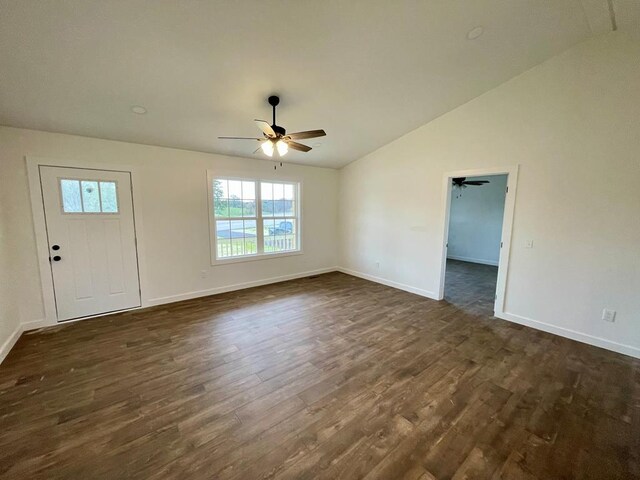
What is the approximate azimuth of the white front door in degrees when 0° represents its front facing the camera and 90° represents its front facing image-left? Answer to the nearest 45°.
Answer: approximately 0°

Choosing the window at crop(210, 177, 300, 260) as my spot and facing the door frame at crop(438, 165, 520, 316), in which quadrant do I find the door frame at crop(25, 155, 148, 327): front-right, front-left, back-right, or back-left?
back-right

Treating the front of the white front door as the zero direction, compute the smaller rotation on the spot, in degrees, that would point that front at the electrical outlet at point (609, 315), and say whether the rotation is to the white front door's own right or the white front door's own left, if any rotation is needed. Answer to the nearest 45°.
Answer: approximately 45° to the white front door's own left
